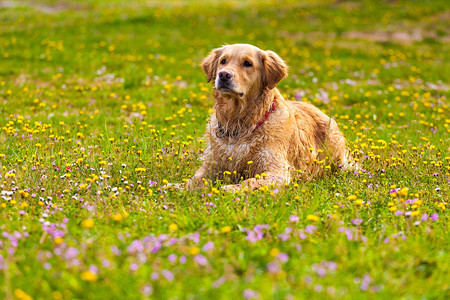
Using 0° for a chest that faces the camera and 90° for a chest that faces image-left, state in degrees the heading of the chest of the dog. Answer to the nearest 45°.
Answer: approximately 45°
